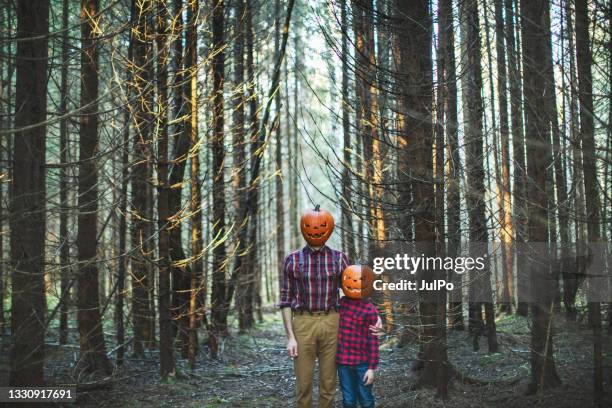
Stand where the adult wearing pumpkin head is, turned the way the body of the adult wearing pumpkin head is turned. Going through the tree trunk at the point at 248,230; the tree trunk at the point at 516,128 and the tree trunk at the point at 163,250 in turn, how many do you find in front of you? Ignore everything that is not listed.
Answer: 0

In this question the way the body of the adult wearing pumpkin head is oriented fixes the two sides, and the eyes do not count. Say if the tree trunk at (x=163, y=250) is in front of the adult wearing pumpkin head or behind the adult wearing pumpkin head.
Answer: behind

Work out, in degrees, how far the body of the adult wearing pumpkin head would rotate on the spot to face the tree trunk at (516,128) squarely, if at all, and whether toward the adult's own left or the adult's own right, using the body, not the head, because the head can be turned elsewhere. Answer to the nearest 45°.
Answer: approximately 135° to the adult's own left

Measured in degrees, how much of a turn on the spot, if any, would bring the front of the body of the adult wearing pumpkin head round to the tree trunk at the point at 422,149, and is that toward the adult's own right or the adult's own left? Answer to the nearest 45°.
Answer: approximately 135° to the adult's own left

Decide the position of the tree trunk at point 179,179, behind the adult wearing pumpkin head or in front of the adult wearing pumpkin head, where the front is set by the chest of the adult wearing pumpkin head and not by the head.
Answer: behind

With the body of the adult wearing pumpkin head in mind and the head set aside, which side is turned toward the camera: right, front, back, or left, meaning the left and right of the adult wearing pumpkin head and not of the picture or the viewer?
front

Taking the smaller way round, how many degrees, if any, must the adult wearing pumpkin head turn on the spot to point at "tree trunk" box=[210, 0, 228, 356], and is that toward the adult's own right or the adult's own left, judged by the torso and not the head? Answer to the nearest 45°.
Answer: approximately 180°

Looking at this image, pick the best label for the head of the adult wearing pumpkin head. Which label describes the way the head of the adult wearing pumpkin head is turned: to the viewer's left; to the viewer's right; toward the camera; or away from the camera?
toward the camera

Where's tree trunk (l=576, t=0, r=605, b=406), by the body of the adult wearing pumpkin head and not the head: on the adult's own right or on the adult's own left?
on the adult's own left

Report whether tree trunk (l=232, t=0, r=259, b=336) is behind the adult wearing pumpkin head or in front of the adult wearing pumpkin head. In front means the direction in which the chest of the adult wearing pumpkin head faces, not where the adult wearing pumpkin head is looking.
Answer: behind
